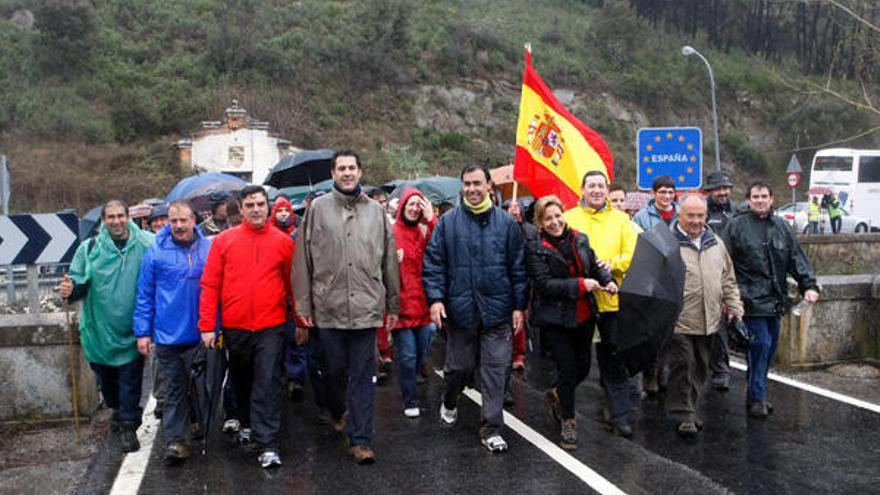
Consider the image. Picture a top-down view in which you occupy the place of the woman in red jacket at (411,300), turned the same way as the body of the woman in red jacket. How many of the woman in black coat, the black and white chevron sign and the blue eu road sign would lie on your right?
1

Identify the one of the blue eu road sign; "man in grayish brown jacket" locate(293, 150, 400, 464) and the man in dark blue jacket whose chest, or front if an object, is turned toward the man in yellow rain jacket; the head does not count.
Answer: the blue eu road sign

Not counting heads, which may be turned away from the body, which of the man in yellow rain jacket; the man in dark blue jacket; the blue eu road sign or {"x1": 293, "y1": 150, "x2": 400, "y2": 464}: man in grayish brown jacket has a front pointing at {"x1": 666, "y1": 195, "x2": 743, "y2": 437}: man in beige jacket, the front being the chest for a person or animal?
the blue eu road sign

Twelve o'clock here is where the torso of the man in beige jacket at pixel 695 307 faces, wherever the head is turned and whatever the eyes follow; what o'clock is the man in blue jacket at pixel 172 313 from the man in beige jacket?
The man in blue jacket is roughly at 2 o'clock from the man in beige jacket.

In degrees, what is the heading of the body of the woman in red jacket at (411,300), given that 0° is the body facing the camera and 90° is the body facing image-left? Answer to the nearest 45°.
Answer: approximately 0°
